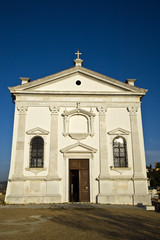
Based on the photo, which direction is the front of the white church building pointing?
toward the camera
